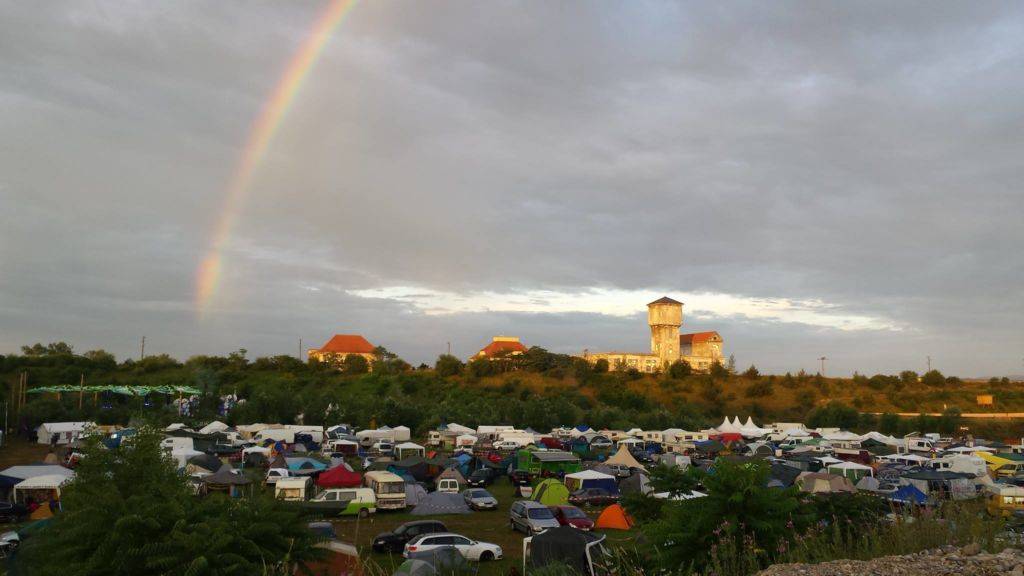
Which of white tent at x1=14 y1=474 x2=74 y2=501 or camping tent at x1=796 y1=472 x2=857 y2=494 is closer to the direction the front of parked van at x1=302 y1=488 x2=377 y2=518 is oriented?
the white tent

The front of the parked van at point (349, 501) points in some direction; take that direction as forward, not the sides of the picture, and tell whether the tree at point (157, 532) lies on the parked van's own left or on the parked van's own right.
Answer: on the parked van's own left

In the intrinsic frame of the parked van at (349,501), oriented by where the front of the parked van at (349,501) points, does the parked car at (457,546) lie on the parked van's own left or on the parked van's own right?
on the parked van's own left

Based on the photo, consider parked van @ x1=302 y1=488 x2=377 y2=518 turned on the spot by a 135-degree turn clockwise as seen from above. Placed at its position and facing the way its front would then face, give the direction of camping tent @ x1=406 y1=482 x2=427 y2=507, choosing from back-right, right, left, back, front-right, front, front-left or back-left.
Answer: front

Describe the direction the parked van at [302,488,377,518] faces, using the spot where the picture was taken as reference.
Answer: facing to the left of the viewer

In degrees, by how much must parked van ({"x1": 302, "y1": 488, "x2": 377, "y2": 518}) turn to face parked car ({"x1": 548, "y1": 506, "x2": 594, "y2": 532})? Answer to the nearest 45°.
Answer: approximately 135° to its left

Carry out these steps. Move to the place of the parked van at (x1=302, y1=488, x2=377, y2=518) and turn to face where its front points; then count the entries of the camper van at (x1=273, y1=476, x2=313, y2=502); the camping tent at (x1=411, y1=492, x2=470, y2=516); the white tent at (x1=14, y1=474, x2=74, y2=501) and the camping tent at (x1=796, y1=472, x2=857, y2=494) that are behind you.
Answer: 2

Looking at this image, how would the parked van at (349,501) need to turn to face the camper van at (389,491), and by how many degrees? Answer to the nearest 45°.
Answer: approximately 135° to its right

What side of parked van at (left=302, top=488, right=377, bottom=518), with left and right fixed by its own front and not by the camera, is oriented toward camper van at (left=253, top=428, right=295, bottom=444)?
right

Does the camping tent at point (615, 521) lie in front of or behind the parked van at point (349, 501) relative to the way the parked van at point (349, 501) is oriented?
behind

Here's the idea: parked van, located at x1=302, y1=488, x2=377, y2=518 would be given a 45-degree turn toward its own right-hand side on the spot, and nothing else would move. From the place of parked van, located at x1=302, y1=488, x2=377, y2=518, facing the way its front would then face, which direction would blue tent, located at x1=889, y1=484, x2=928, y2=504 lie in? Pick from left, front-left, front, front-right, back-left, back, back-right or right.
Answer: back-right

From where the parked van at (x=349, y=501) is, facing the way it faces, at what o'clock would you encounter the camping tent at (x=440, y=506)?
The camping tent is roughly at 6 o'clock from the parked van.

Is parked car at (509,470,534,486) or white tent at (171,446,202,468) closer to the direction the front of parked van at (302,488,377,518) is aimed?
the white tent

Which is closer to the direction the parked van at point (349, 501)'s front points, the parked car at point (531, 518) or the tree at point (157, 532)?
the tree

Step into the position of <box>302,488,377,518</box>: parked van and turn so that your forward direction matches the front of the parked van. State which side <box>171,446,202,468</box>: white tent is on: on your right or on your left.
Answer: on your right
